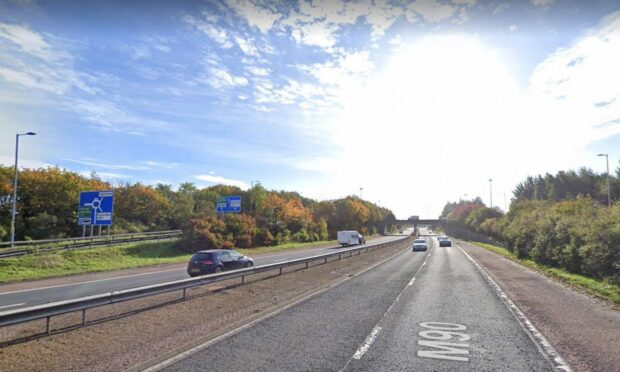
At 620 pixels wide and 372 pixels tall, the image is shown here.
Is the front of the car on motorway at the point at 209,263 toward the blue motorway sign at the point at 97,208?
no
